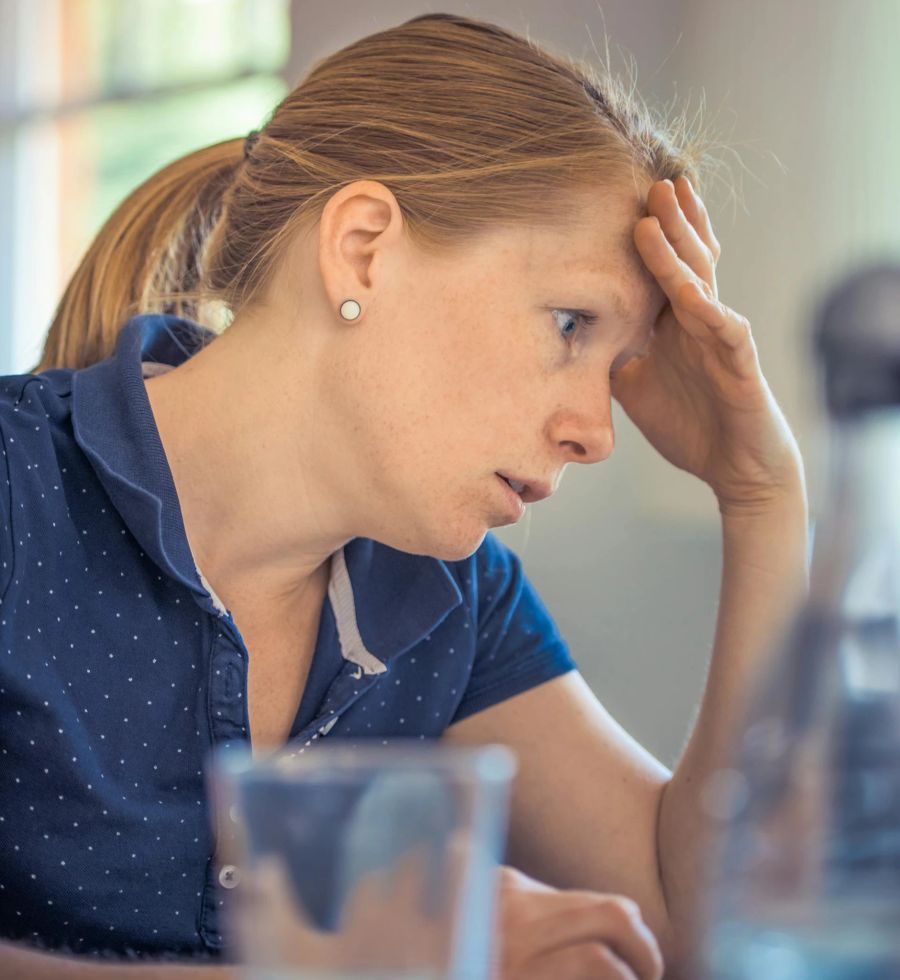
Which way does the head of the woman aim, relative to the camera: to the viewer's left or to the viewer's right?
to the viewer's right

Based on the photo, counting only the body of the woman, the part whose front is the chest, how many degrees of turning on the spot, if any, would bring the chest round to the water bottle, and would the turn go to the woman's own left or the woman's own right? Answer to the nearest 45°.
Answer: approximately 45° to the woman's own right

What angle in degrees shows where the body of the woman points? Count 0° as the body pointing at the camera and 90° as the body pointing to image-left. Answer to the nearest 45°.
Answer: approximately 315°

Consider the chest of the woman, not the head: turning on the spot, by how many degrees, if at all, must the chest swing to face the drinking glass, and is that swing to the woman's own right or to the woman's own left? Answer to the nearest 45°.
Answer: approximately 45° to the woman's own right
